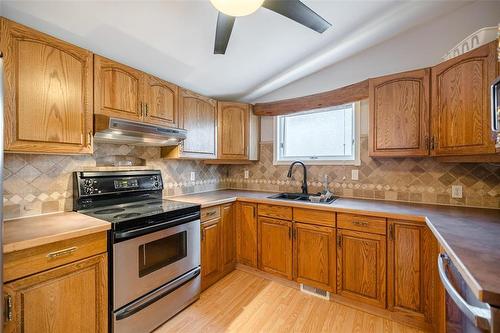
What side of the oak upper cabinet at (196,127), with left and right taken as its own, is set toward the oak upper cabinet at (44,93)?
right

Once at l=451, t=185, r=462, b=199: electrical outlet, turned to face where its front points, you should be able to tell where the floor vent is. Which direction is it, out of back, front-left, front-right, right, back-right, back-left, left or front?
front-right

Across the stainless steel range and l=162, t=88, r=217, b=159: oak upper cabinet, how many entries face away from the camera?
0

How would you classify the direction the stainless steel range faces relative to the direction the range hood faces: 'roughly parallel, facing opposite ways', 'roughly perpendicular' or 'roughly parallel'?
roughly parallel

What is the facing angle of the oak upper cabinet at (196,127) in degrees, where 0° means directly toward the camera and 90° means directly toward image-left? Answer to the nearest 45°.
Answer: approximately 315°

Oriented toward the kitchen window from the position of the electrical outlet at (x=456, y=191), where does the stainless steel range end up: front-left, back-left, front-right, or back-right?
front-left

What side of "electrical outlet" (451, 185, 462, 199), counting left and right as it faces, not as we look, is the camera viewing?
front

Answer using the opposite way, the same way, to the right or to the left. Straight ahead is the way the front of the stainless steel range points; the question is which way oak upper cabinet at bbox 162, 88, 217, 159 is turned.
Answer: the same way

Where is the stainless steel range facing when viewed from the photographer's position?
facing the viewer and to the right of the viewer

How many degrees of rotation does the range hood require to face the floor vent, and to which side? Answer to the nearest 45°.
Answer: approximately 45° to its left

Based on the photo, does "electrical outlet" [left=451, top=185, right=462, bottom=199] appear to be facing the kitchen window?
no

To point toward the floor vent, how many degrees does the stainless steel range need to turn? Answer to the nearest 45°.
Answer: approximately 45° to its left

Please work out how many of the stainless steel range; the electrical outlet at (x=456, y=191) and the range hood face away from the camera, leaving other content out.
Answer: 0

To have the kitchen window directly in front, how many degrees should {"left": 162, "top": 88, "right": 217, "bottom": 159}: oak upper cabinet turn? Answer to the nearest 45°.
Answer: approximately 45° to its left
